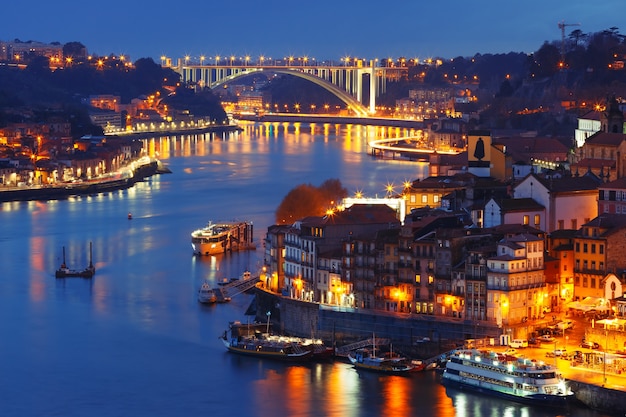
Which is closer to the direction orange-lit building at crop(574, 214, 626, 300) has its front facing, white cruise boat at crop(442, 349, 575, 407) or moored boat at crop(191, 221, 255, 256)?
the white cruise boat

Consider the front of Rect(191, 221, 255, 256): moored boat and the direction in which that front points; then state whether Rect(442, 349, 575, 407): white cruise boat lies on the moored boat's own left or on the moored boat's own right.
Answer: on the moored boat's own left

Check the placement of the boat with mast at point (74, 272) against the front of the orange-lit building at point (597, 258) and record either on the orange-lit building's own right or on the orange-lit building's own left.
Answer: on the orange-lit building's own right

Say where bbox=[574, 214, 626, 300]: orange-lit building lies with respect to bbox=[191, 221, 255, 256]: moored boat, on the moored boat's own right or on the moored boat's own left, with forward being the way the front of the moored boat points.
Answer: on the moored boat's own left

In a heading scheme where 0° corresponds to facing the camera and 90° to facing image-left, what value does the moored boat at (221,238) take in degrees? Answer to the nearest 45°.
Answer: approximately 45°
